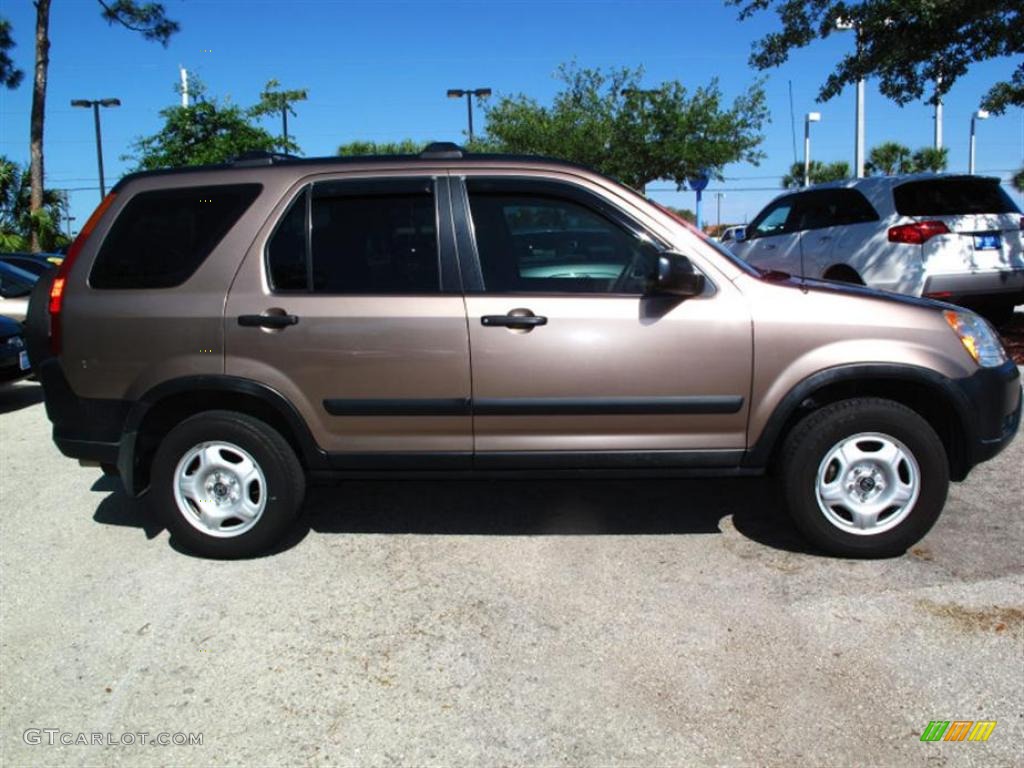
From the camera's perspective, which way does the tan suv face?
to the viewer's right

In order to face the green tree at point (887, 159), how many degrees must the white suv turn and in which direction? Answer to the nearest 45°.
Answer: approximately 45° to its right

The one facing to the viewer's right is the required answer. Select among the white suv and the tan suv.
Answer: the tan suv

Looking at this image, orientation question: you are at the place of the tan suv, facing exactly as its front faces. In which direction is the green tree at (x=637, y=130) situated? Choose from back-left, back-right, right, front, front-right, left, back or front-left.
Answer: left

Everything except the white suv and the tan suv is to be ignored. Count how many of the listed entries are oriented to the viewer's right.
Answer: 1

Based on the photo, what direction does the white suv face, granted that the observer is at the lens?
facing away from the viewer and to the left of the viewer
